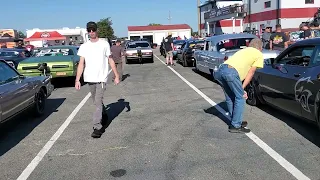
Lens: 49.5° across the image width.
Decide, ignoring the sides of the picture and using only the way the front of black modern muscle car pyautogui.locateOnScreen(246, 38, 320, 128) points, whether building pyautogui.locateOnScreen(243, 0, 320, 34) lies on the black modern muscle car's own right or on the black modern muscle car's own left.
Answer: on the black modern muscle car's own right

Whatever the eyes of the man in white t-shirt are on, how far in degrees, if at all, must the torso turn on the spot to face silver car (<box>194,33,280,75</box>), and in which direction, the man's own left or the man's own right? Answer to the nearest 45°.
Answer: approximately 135° to the man's own left

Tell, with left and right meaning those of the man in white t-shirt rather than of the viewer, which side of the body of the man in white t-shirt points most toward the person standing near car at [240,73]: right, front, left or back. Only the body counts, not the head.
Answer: left
